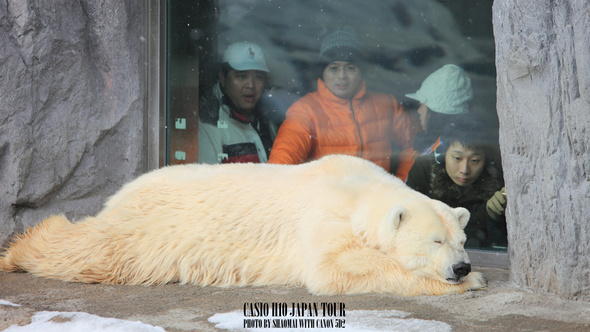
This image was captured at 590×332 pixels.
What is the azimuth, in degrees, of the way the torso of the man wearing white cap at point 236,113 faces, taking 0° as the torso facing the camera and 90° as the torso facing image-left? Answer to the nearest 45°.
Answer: approximately 315°

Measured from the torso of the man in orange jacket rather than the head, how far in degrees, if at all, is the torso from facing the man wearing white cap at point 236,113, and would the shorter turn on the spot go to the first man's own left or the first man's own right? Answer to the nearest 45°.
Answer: approximately 90° to the first man's own right

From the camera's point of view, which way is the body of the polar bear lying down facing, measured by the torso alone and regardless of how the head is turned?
to the viewer's right

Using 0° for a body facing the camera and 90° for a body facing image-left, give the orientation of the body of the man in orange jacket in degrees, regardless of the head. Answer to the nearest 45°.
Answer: approximately 0°

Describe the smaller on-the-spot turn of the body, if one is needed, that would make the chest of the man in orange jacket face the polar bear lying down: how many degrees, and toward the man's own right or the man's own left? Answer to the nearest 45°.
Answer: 0° — they already face it
